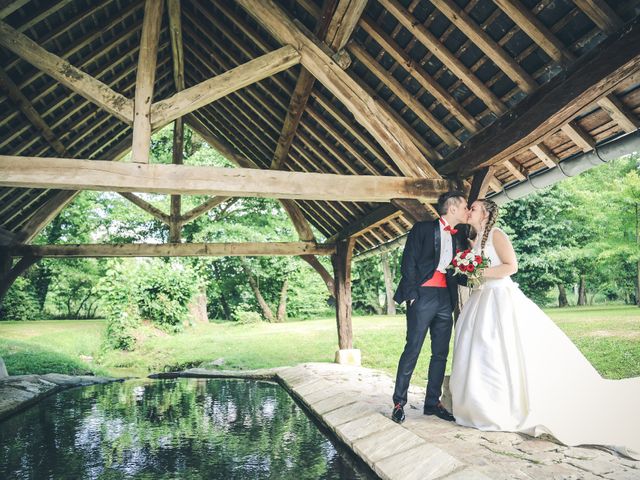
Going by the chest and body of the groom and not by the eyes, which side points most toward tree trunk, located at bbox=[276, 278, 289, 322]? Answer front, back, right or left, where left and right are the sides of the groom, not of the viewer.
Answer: back

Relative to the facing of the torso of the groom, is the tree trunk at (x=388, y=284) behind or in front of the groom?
behind

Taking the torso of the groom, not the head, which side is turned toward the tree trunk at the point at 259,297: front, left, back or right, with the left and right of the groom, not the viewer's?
back

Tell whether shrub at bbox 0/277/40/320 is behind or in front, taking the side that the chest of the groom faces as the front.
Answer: behind

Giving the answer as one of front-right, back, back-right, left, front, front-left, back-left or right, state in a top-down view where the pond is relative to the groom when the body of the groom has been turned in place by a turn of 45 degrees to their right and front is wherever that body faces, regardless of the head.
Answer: right

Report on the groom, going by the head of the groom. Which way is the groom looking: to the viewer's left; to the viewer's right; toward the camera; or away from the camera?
to the viewer's right

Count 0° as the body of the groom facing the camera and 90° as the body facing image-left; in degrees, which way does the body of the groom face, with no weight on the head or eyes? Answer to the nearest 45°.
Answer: approximately 315°
